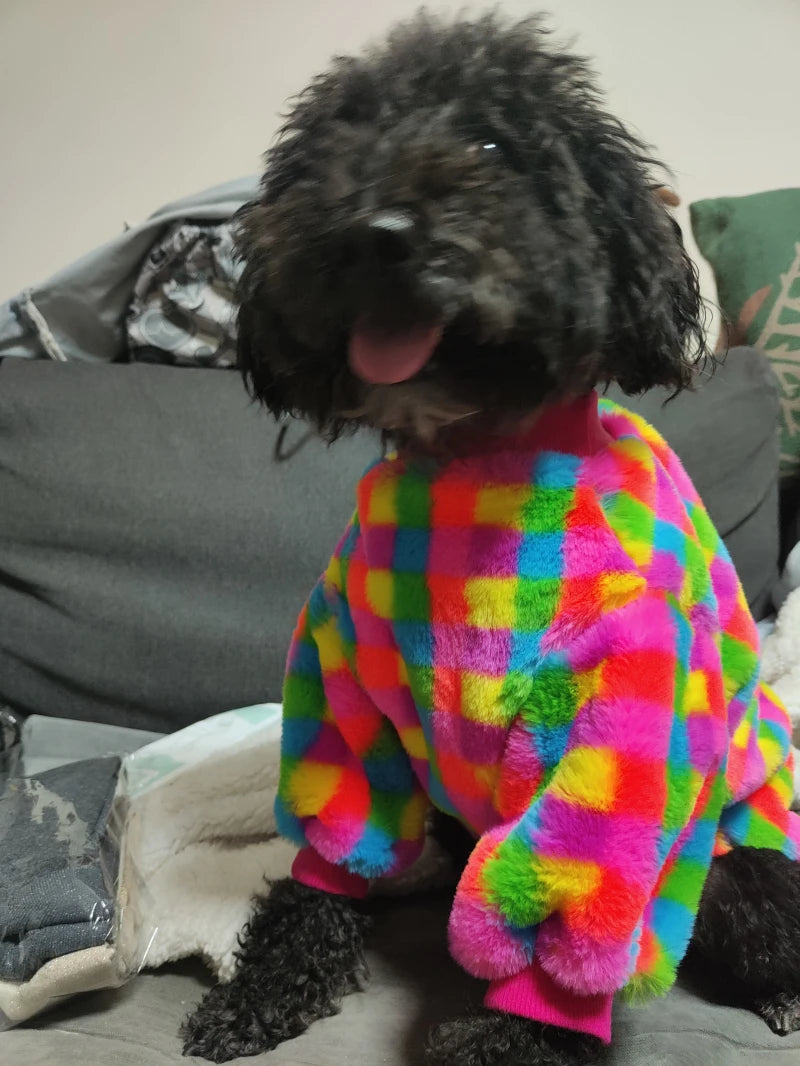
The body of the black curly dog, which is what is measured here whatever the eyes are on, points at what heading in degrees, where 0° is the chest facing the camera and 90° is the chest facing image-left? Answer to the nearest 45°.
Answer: approximately 45°
